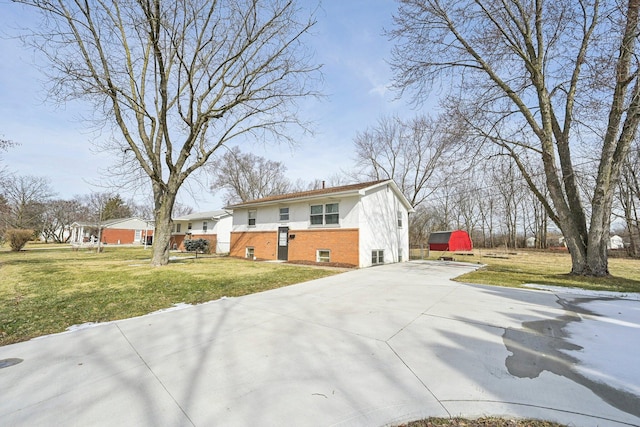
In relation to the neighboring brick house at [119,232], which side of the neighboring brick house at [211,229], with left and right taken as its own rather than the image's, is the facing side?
right

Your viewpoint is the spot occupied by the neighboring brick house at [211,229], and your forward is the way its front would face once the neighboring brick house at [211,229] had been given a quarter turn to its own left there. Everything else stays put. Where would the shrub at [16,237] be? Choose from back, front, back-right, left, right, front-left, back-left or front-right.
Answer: back-right

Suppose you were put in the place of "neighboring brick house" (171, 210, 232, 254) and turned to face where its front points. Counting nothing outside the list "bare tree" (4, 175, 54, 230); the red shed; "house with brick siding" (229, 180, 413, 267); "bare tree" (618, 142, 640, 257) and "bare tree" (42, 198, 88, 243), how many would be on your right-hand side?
2

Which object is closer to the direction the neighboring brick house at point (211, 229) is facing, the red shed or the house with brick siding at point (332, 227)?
the house with brick siding

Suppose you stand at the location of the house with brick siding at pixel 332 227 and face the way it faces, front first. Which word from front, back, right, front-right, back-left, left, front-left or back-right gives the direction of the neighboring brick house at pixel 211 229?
right

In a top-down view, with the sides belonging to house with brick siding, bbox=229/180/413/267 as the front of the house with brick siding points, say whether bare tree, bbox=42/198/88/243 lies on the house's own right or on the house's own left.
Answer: on the house's own right

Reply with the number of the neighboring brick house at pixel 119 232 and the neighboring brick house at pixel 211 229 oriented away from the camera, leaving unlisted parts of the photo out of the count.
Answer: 0

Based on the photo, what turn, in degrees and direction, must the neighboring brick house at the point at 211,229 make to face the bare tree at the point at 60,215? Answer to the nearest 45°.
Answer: approximately 90° to its right

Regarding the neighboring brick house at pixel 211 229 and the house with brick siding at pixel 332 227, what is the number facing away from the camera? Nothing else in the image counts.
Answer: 0

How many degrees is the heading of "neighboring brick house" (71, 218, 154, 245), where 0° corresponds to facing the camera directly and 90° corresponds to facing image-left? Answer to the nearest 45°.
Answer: approximately 45°

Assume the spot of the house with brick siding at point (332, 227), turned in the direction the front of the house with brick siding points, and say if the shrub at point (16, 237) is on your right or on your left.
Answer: on your right

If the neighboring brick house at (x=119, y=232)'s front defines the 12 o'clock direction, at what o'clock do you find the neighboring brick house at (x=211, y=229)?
the neighboring brick house at (x=211, y=229) is roughly at 10 o'clock from the neighboring brick house at (x=119, y=232).

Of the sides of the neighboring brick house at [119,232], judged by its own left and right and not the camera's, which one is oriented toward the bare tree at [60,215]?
right
